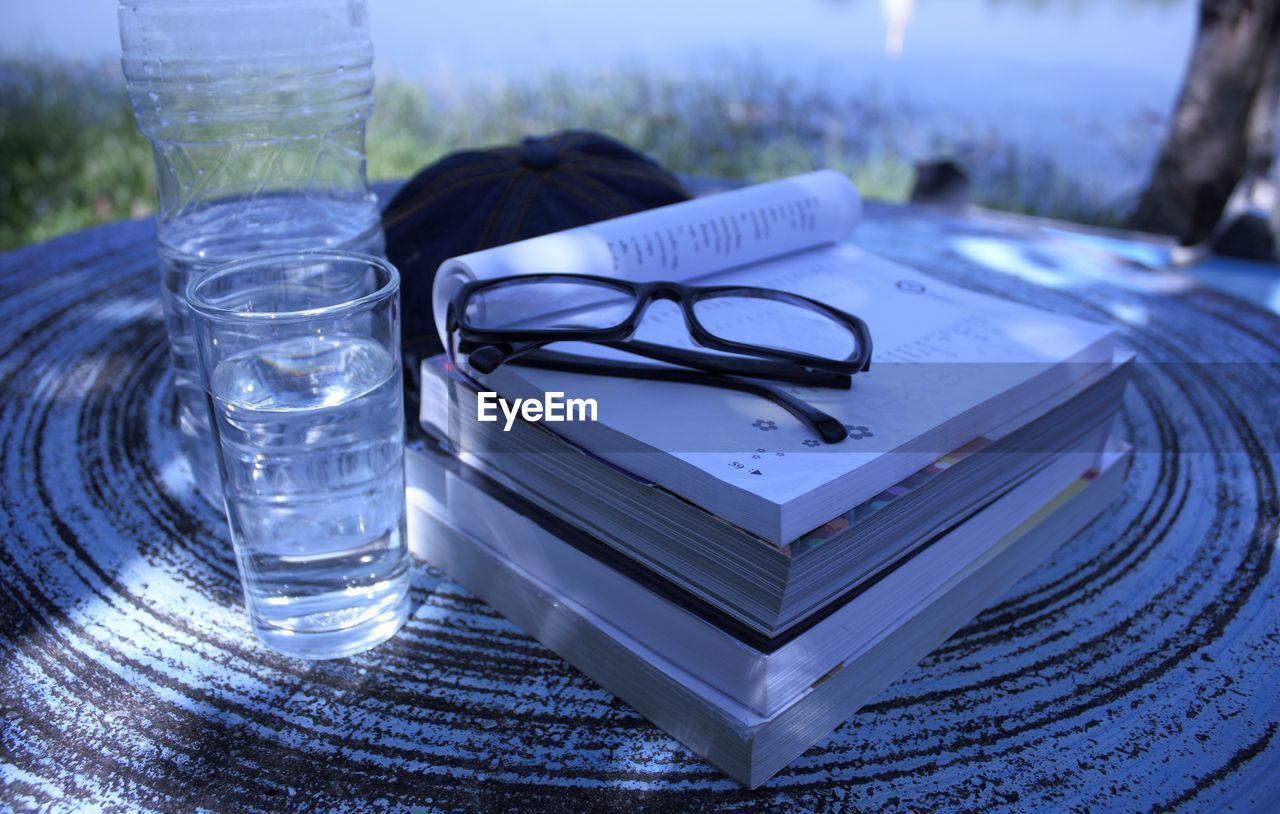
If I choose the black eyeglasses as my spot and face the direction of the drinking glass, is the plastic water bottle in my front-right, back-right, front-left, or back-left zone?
front-right

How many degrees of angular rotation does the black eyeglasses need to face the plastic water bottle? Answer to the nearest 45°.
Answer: approximately 45° to its left

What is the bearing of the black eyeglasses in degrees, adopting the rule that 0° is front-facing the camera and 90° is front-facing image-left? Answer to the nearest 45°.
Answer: approximately 180°

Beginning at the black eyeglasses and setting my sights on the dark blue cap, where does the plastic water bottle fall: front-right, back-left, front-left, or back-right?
front-left

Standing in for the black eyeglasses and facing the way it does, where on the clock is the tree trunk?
The tree trunk is roughly at 1 o'clock from the black eyeglasses.
